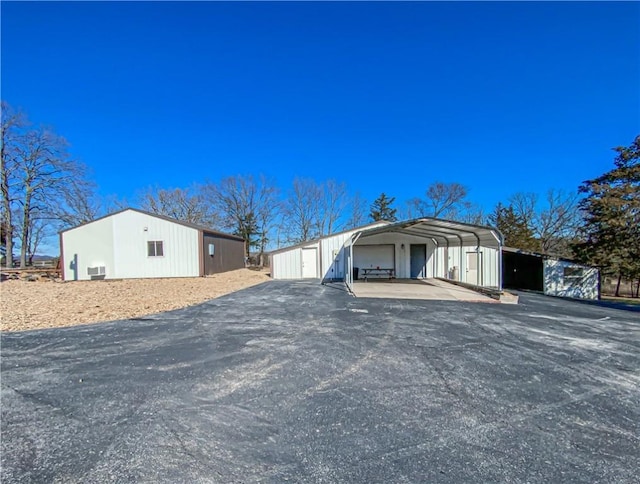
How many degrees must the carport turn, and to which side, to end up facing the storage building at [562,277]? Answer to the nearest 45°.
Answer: approximately 90° to its left

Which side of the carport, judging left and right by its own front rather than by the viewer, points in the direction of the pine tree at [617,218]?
left

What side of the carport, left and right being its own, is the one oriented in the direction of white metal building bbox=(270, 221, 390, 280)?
right

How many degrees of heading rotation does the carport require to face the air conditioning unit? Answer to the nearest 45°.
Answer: approximately 90° to its right

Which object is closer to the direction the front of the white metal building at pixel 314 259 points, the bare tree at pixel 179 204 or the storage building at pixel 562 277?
the storage building
